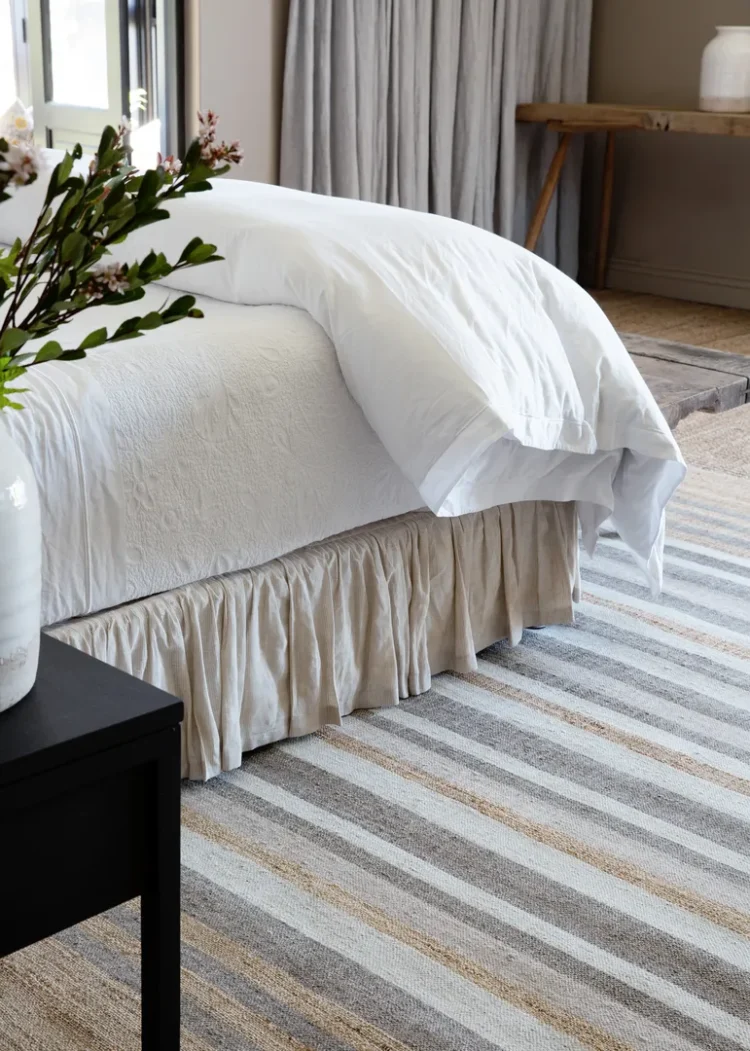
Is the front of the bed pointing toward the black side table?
no

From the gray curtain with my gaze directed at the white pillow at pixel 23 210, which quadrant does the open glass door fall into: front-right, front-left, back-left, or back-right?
front-right

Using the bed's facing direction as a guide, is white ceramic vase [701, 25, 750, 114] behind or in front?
in front

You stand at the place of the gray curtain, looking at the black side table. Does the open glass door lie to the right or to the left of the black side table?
right

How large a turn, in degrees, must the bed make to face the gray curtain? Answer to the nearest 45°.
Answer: approximately 45° to its left

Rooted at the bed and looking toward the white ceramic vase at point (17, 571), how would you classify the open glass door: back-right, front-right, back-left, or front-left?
back-right

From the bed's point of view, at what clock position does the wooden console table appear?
The wooden console table is roughly at 11 o'clock from the bed.

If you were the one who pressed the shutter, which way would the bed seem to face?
facing away from the viewer and to the right of the viewer

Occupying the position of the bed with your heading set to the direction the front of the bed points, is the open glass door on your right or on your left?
on your left

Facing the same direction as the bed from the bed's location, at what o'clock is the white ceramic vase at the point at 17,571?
The white ceramic vase is roughly at 5 o'clock from the bed.

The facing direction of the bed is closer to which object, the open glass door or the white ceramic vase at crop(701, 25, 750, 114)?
the white ceramic vase
